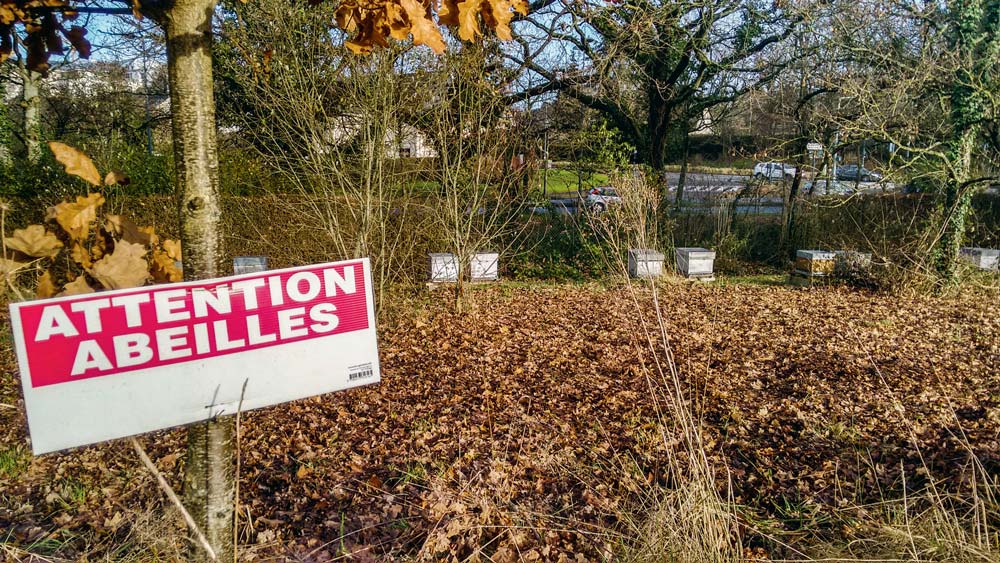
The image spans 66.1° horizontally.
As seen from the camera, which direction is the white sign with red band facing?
toward the camera

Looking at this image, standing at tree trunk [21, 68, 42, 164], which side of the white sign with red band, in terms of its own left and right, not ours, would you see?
back

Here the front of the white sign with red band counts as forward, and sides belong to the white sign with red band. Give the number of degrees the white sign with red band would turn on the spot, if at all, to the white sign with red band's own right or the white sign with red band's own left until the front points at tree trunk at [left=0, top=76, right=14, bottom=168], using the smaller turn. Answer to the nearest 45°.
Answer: approximately 180°

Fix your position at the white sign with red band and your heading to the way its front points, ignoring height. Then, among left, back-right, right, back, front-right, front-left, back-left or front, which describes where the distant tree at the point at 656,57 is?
back-left

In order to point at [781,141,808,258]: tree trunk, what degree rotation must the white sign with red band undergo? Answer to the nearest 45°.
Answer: approximately 135° to its left

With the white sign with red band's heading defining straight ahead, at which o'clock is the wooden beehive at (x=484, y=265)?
The wooden beehive is roughly at 7 o'clock from the white sign with red band.

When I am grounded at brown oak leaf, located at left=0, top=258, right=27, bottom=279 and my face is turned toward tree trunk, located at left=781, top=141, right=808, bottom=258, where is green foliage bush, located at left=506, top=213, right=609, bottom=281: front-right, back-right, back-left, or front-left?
front-left

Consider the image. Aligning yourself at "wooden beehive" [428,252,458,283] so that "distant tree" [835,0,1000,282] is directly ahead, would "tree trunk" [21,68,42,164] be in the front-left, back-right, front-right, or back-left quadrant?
back-left

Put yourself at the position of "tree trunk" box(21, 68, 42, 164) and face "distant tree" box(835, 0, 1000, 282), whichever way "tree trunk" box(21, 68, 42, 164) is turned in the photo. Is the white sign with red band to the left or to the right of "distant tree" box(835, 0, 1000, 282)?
right

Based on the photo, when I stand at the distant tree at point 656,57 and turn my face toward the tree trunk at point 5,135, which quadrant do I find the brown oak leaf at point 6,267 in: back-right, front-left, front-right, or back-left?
front-left

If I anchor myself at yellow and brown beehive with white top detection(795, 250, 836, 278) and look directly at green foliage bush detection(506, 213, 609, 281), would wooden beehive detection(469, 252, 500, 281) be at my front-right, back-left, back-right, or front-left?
front-left
